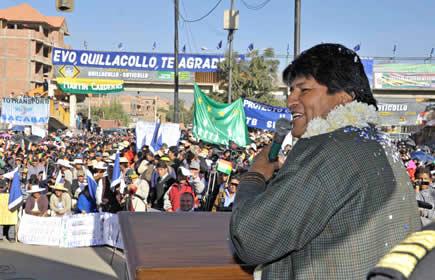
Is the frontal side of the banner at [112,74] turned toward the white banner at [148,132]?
yes

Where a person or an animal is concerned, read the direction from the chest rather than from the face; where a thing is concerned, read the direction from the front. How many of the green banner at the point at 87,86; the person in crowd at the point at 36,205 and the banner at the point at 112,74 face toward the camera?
3

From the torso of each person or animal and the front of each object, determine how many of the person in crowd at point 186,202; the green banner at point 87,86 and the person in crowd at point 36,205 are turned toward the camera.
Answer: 3

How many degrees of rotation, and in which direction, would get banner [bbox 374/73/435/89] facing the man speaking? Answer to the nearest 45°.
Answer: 0° — it already faces them

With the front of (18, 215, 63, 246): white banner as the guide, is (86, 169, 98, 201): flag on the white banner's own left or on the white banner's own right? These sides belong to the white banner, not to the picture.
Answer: on the white banner's own left

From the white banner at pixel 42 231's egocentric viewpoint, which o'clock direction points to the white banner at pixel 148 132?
the white banner at pixel 148 132 is roughly at 7 o'clock from the white banner at pixel 42 231.

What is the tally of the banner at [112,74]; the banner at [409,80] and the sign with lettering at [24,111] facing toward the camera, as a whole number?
3

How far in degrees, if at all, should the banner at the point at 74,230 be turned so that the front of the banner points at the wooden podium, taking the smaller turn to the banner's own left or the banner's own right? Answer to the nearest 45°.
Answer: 0° — it already faces it

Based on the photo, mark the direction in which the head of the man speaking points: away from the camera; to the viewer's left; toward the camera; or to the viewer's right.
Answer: to the viewer's left
